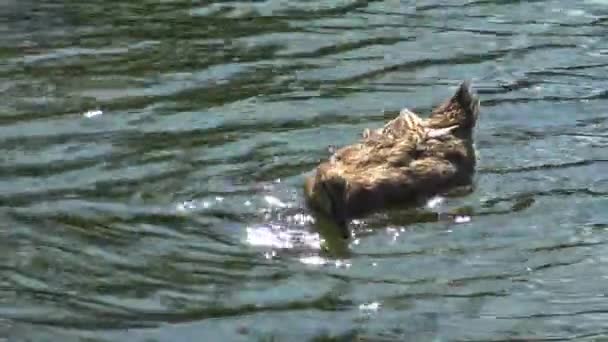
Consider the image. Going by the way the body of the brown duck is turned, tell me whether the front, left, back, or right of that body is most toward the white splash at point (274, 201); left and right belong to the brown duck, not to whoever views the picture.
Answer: front

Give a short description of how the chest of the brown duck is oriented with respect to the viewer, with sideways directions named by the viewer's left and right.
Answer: facing the viewer and to the left of the viewer

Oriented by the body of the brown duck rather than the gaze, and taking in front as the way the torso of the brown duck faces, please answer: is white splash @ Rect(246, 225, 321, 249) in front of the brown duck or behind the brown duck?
in front

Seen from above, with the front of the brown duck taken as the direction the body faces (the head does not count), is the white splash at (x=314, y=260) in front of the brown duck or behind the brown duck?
in front
